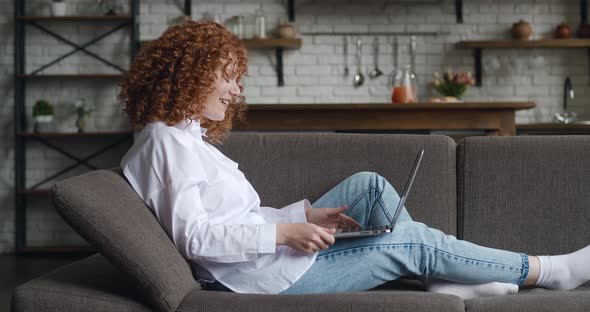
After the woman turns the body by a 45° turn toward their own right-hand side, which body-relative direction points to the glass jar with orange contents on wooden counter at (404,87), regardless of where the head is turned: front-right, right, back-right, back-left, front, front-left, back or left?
back-left

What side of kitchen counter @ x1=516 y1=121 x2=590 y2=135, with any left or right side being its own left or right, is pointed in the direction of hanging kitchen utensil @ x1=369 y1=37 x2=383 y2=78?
right

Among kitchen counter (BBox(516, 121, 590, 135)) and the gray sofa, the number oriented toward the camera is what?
2

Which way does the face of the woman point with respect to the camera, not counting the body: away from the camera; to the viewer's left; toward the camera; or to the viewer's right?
to the viewer's right

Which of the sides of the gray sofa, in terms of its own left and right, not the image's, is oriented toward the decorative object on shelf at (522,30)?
back

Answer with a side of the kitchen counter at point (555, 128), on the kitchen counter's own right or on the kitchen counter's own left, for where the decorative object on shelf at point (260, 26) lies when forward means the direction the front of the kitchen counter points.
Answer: on the kitchen counter's own right

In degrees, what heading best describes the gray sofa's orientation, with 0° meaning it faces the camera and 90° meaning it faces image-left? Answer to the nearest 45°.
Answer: approximately 0°

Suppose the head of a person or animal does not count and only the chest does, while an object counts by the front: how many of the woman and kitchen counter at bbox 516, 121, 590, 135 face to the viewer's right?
1

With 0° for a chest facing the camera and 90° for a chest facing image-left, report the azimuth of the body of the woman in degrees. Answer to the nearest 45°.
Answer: approximately 270°
